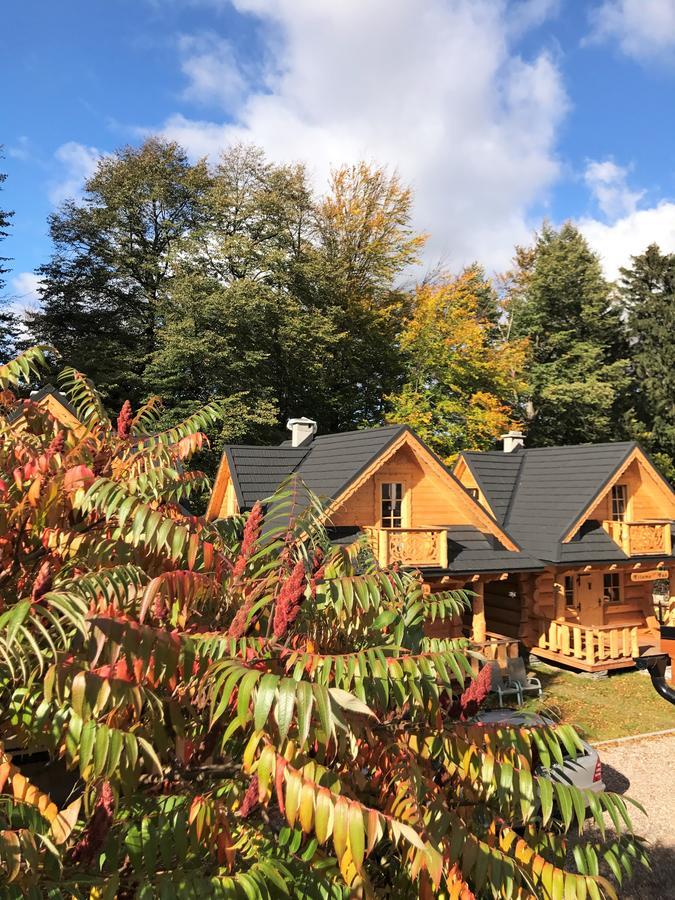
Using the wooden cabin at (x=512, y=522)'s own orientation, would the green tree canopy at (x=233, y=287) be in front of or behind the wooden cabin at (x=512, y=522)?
behind

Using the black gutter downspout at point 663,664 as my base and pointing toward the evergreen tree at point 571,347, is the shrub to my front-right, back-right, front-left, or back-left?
back-left

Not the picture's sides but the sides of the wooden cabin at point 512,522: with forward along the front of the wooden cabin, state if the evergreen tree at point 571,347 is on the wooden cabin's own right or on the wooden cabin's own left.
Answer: on the wooden cabin's own left

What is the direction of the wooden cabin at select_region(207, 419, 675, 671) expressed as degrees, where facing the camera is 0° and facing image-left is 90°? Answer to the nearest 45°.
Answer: approximately 315°

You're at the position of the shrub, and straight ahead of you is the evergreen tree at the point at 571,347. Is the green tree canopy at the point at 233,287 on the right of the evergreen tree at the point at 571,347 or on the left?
left

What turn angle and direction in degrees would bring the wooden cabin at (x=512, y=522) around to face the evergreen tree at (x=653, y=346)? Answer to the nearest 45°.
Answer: approximately 90° to its left

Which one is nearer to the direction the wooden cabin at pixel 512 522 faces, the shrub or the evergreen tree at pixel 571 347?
the shrub
